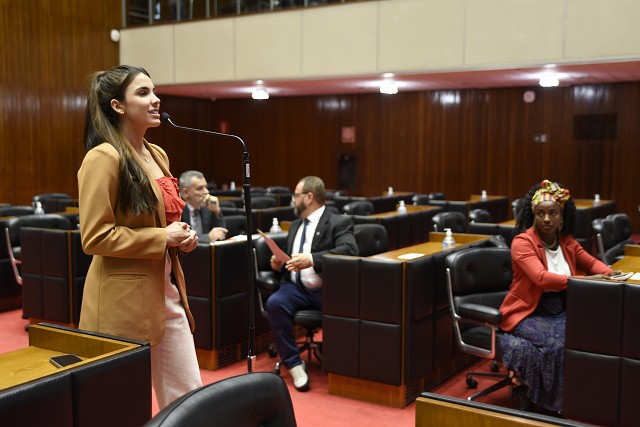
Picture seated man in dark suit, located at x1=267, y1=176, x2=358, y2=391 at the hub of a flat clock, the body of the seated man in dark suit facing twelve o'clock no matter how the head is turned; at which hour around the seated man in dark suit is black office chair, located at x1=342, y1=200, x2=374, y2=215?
The black office chair is roughly at 5 o'clock from the seated man in dark suit.

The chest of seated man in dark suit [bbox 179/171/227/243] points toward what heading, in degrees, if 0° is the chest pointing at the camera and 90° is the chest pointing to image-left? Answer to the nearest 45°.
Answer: approximately 315°

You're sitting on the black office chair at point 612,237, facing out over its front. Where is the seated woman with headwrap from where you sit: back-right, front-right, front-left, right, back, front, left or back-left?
front-right

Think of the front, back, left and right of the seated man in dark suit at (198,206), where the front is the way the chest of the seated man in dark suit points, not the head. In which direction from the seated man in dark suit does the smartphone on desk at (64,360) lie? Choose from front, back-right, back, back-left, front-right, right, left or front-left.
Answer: front-right

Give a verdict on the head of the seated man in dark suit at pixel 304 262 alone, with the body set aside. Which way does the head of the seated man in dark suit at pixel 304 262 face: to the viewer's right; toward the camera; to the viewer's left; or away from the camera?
to the viewer's left

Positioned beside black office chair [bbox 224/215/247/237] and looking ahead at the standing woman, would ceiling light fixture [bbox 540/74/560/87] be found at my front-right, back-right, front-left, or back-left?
back-left

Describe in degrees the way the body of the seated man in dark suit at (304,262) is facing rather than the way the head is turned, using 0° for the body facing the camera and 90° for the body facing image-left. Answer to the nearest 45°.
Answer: approximately 45°
